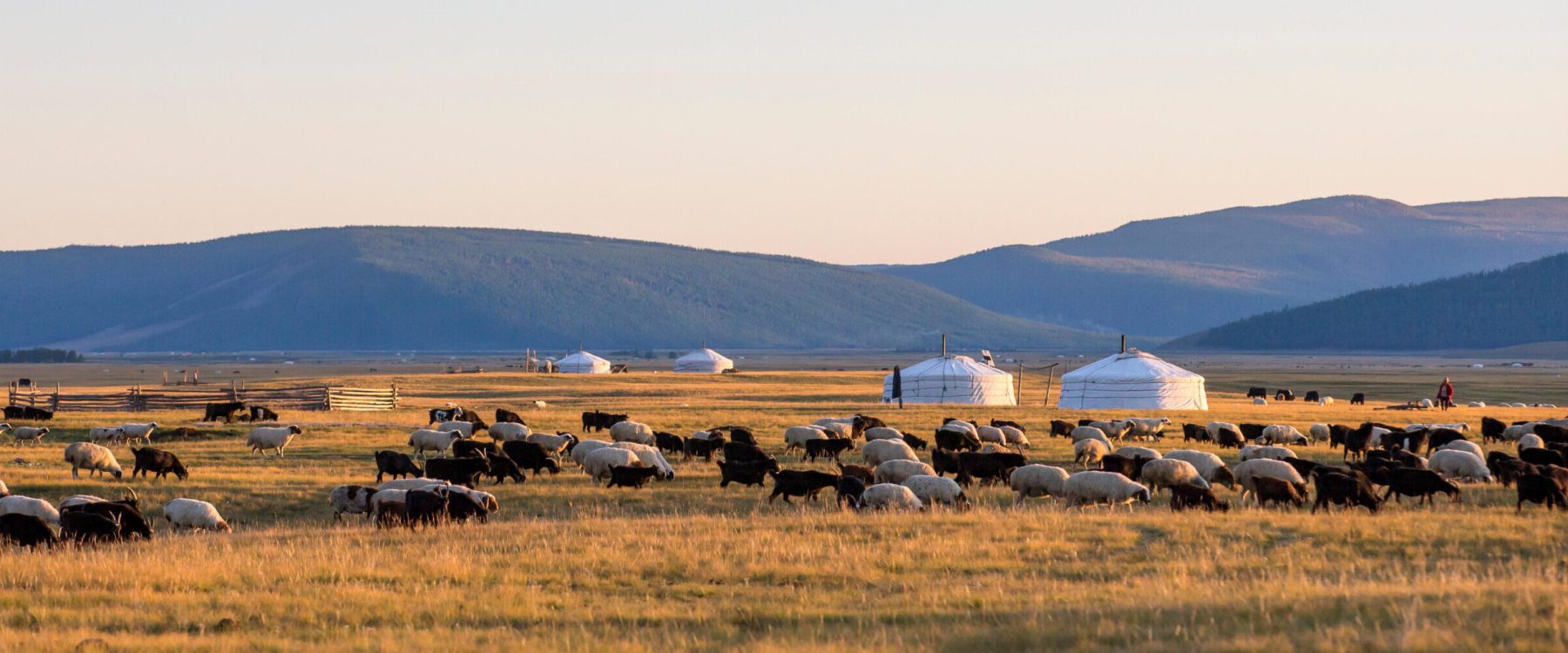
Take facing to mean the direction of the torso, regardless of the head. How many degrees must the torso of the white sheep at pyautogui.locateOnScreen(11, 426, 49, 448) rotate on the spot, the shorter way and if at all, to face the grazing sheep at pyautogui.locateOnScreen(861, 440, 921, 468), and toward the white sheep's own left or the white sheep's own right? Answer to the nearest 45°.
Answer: approximately 45° to the white sheep's own right

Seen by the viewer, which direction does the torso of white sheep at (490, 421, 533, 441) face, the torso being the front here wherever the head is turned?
to the viewer's right

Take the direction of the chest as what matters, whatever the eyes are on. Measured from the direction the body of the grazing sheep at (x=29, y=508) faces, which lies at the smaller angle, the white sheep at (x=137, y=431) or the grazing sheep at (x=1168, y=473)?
the grazing sheep

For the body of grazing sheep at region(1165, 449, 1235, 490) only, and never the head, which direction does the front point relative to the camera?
to the viewer's right

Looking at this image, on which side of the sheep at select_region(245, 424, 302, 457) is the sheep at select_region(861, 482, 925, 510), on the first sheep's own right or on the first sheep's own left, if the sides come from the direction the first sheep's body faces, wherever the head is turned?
on the first sheep's own right

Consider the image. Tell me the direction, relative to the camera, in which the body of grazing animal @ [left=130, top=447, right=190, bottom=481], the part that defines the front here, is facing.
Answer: to the viewer's right

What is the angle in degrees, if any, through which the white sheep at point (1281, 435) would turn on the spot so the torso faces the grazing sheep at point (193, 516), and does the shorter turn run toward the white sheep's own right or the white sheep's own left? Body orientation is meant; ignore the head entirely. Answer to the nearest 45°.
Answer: approximately 135° to the white sheep's own right

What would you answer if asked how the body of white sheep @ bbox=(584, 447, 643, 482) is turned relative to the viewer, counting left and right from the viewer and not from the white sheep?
facing to the right of the viewer

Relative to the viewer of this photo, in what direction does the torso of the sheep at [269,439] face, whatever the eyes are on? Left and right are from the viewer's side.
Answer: facing to the right of the viewer
